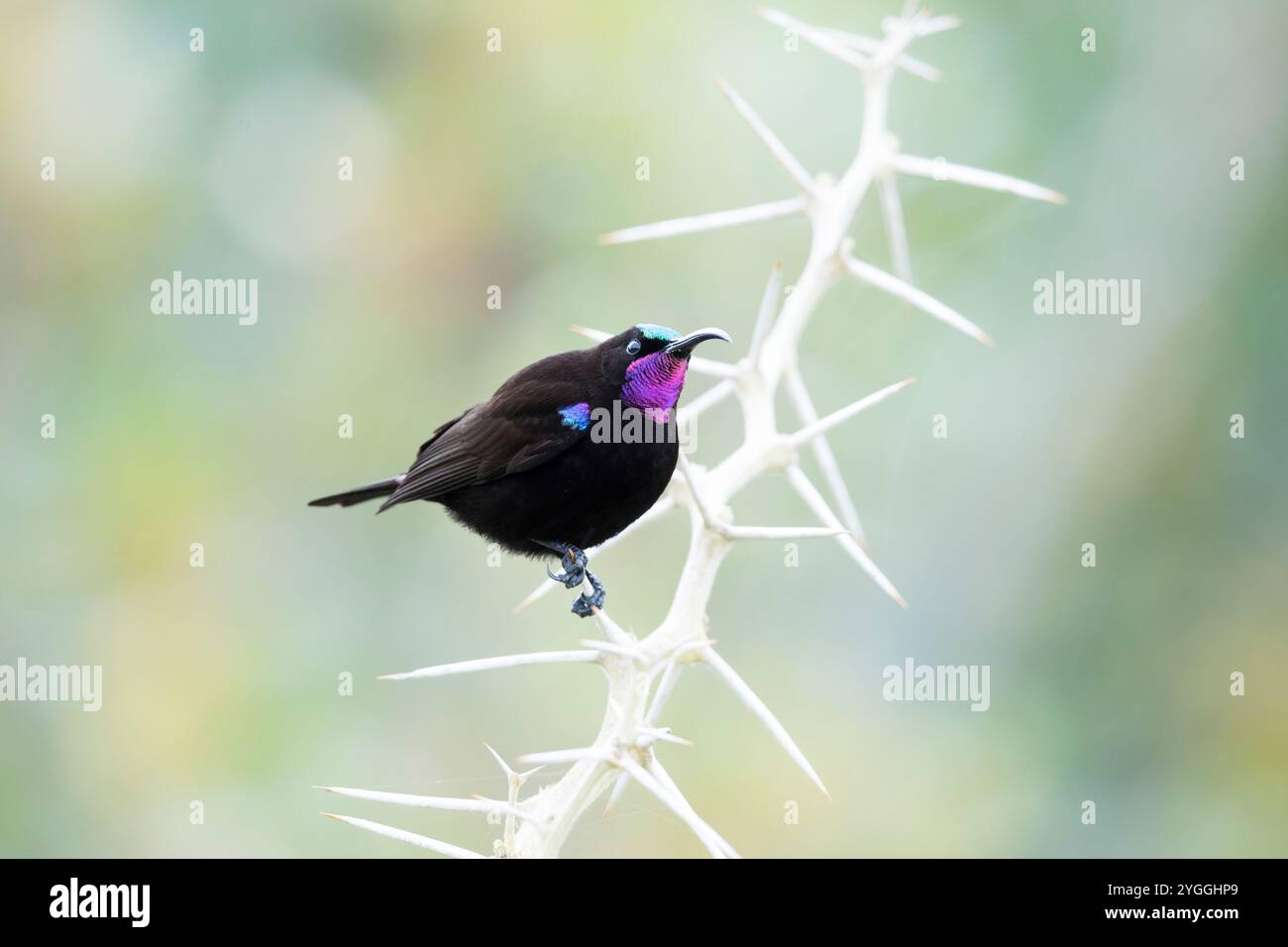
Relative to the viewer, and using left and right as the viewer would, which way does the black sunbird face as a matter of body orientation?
facing to the right of the viewer
